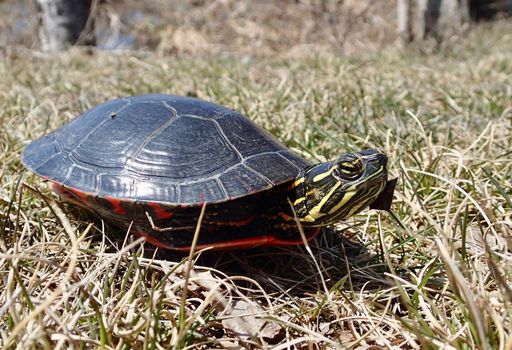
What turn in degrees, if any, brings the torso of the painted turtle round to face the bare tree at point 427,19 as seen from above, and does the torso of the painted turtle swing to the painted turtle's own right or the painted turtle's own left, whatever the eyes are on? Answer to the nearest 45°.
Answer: approximately 45° to the painted turtle's own left

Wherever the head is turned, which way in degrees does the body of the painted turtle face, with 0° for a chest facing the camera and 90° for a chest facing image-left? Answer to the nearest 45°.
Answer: approximately 270°
